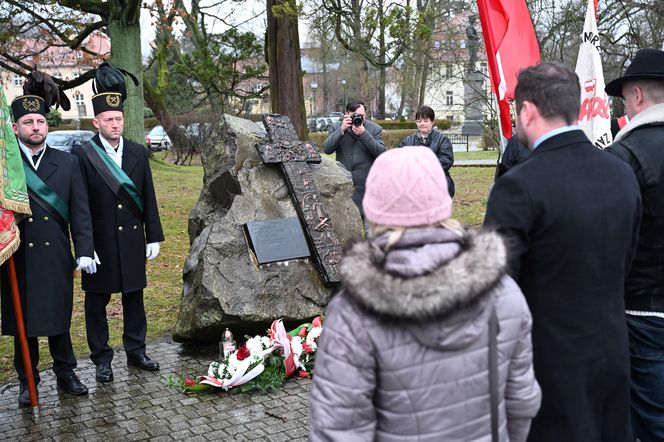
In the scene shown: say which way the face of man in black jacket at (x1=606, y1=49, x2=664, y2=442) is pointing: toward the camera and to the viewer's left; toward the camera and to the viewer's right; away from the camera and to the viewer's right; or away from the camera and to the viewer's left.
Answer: away from the camera and to the viewer's left

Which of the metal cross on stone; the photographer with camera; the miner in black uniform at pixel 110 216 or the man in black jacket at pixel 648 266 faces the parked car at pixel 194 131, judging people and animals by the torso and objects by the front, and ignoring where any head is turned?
the man in black jacket

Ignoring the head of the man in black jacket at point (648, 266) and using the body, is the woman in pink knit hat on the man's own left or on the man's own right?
on the man's own left

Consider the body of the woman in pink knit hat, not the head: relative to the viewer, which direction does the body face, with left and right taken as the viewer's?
facing away from the viewer

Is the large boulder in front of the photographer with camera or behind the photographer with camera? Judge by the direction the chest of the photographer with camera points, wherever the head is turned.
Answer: in front

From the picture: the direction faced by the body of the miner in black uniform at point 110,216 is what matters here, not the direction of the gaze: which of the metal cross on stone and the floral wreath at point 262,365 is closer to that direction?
the floral wreath

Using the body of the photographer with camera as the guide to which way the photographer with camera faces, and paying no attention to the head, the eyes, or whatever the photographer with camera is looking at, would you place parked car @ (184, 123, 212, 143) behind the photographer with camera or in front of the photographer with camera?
behind

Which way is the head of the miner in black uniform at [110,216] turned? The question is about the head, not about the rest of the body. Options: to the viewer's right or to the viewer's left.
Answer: to the viewer's right

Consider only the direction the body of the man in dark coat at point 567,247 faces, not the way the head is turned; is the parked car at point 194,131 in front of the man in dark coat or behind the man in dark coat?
in front

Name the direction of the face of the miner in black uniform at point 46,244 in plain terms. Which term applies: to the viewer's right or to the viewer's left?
to the viewer's right

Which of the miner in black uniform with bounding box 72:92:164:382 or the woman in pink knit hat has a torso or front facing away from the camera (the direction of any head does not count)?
the woman in pink knit hat

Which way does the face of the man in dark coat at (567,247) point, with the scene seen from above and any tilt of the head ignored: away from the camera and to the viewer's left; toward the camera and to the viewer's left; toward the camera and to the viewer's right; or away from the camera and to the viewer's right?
away from the camera and to the viewer's left
